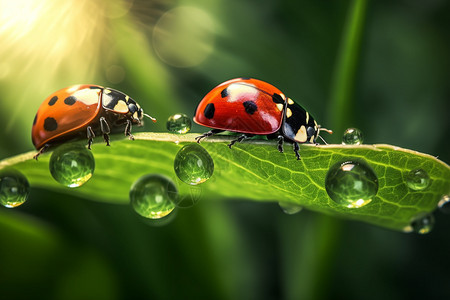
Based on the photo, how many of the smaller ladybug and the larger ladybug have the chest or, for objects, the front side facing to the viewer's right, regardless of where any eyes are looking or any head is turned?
2

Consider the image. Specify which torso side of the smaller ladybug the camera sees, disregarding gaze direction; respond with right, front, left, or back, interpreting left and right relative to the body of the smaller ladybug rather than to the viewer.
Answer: right

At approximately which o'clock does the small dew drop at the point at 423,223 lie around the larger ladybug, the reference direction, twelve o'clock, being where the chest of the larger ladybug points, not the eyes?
The small dew drop is roughly at 12 o'clock from the larger ladybug.

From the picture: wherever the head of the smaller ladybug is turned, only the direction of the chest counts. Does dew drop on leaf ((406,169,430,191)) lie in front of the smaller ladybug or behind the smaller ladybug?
in front

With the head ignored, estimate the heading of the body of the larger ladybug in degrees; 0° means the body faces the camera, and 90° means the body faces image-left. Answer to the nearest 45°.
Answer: approximately 270°

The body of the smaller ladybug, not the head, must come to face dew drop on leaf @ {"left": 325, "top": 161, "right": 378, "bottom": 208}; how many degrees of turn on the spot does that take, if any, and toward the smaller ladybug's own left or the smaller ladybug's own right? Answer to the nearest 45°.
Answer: approximately 45° to the smaller ladybug's own right

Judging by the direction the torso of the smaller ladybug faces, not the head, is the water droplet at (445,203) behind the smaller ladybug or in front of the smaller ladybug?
in front
